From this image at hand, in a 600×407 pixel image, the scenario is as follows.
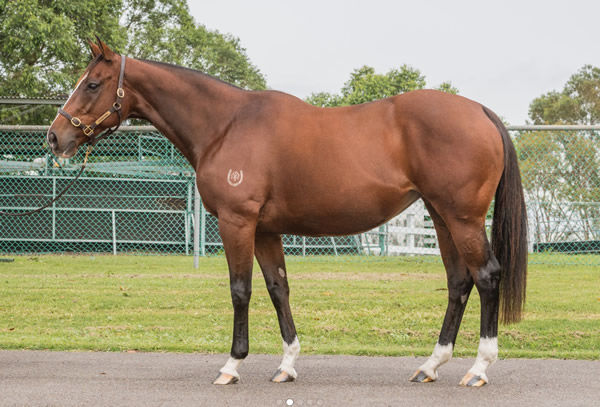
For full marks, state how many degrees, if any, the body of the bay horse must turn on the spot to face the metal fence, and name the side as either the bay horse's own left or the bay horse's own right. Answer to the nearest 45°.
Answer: approximately 90° to the bay horse's own right

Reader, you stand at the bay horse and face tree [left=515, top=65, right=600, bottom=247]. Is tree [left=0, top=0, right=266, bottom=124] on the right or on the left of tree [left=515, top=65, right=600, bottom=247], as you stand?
left

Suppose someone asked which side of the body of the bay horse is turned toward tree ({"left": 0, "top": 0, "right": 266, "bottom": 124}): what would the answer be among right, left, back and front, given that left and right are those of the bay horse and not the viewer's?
right

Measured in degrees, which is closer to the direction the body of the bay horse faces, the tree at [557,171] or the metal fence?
the metal fence

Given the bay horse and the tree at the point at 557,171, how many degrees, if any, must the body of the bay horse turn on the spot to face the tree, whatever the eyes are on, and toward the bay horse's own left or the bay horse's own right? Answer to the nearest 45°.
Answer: approximately 135° to the bay horse's own right

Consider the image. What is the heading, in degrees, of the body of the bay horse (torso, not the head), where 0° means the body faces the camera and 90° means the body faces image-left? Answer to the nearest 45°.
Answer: approximately 90°
